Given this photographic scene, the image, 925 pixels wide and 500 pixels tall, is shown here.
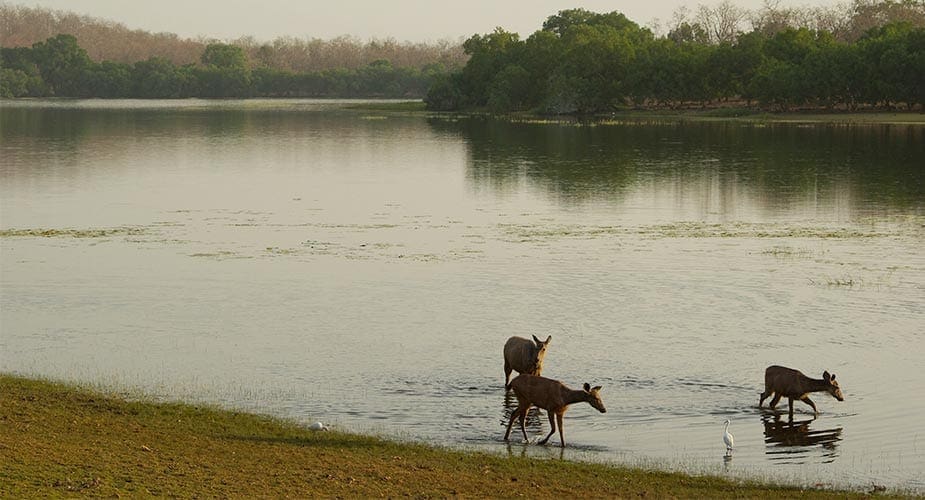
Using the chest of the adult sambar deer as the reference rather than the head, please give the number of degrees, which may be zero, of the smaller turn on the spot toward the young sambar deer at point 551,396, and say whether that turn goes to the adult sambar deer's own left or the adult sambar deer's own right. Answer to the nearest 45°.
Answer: approximately 45° to the adult sambar deer's own right

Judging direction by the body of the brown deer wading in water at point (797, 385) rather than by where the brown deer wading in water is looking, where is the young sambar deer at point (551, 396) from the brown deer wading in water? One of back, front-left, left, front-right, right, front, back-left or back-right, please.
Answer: back-right

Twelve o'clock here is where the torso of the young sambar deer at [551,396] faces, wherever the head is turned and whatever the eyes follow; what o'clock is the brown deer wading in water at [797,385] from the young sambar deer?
The brown deer wading in water is roughly at 11 o'clock from the young sambar deer.

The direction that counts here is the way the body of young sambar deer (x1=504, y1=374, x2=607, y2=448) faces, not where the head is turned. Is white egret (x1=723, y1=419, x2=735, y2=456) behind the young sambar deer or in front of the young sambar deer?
in front

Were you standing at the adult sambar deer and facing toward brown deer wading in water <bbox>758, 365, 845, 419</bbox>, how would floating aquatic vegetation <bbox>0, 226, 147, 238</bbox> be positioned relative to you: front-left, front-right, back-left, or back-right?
back-left

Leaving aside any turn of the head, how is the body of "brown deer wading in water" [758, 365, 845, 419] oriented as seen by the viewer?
to the viewer's right

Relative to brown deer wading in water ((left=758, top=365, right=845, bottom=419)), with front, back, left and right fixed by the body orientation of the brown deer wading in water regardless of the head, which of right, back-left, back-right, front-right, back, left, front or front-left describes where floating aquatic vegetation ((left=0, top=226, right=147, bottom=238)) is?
back-left

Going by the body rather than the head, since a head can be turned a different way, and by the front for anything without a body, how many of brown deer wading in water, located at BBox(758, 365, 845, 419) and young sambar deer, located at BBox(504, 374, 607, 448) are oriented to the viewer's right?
2

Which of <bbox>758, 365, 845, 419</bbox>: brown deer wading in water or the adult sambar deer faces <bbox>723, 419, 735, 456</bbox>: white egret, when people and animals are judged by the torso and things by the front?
the adult sambar deer

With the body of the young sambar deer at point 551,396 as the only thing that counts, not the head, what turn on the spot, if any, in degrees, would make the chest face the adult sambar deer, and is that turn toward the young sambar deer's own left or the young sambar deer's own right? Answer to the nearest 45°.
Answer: approximately 90° to the young sambar deer's own left

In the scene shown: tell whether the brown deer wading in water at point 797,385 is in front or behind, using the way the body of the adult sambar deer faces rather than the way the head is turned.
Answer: in front

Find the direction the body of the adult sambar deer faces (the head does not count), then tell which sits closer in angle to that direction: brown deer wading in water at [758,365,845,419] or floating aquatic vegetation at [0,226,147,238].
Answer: the brown deer wading in water

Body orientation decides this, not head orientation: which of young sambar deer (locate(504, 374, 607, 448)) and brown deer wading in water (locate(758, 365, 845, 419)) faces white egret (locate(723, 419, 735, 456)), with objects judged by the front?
the young sambar deer

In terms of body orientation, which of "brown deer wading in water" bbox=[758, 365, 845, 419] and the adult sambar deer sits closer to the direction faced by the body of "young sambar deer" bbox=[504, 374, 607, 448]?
the brown deer wading in water

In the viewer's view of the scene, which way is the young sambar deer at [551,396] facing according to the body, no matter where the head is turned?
to the viewer's right

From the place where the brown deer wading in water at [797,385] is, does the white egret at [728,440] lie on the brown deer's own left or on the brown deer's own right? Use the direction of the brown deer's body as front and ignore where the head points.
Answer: on the brown deer's own right
